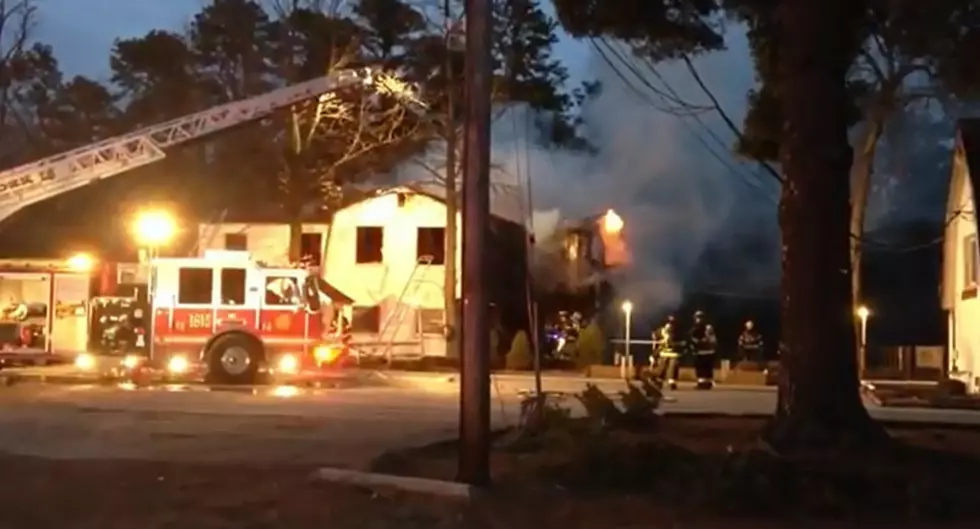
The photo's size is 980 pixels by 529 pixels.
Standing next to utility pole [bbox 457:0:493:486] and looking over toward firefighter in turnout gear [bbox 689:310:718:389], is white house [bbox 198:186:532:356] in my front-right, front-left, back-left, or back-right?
front-left

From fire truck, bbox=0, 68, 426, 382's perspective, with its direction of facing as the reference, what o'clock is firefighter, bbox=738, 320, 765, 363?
The firefighter is roughly at 11 o'clock from the fire truck.

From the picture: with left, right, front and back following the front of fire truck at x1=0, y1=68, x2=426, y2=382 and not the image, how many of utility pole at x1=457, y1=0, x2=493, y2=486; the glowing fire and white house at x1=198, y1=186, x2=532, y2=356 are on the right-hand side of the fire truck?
1

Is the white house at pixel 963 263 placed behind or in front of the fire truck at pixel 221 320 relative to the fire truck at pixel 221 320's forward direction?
in front

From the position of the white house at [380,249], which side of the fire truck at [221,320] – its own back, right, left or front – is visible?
left

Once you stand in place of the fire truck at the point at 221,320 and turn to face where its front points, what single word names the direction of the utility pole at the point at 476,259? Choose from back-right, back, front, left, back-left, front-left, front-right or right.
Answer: right

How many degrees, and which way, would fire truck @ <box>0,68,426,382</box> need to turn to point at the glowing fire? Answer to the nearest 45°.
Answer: approximately 45° to its left

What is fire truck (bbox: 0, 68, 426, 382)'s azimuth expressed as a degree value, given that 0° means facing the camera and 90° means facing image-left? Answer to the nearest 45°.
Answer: approximately 270°

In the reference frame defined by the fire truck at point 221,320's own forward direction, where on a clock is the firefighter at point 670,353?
The firefighter is roughly at 12 o'clock from the fire truck.

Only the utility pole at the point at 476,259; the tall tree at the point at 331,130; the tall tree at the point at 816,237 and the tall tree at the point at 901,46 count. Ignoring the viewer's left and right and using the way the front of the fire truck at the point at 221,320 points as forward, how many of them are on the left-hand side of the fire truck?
1

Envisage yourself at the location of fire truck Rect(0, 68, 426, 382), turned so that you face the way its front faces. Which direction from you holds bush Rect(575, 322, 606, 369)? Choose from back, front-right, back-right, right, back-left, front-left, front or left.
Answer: front-left

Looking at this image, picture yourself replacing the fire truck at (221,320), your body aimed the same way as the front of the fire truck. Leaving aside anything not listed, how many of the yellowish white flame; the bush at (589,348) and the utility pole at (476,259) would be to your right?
1

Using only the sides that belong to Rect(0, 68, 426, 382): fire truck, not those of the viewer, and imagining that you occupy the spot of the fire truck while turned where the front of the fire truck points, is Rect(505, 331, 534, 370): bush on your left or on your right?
on your left

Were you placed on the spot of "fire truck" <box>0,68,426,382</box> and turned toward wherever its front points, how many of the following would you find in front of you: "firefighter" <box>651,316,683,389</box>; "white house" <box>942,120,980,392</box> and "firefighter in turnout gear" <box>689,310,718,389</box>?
3

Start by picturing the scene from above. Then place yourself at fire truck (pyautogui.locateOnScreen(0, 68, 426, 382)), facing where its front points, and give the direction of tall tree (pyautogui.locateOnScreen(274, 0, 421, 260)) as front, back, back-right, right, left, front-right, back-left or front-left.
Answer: left

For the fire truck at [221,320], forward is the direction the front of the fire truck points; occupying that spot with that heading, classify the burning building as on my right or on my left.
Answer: on my left
